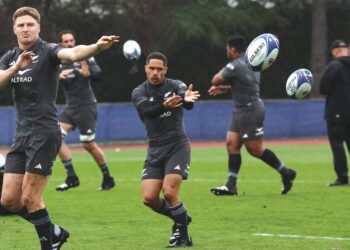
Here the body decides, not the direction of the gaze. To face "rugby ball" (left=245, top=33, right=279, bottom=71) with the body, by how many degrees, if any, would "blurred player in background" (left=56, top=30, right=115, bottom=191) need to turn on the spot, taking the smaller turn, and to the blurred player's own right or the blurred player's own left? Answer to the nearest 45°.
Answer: approximately 90° to the blurred player's own left

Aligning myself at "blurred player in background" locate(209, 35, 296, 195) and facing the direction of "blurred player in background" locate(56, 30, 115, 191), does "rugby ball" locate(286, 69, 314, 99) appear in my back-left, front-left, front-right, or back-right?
back-left

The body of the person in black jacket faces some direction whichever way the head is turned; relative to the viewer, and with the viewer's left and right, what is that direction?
facing away from the viewer and to the left of the viewer

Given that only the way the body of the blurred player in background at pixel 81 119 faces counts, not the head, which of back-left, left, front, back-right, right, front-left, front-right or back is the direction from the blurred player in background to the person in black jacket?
back-left

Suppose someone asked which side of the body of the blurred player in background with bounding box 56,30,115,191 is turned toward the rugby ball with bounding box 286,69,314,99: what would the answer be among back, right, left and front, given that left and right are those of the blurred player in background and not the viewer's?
left

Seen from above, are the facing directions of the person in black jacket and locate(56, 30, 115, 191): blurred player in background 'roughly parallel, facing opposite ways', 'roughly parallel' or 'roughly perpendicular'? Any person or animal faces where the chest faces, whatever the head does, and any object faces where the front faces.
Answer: roughly perpendicular

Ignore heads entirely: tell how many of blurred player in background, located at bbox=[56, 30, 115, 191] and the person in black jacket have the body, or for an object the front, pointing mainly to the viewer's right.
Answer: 0
